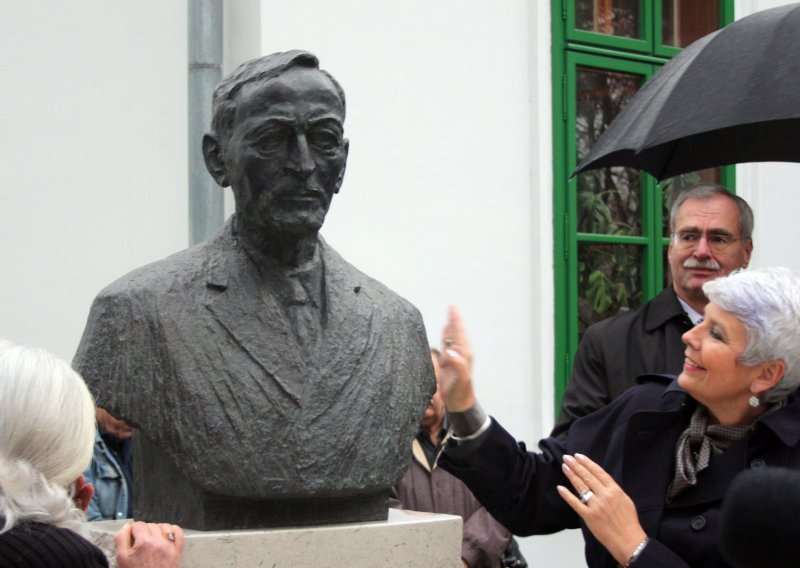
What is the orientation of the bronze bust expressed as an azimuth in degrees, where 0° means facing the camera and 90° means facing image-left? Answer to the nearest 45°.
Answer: approximately 315°

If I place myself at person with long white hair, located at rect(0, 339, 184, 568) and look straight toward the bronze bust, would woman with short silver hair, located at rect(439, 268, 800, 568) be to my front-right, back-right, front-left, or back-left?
front-right

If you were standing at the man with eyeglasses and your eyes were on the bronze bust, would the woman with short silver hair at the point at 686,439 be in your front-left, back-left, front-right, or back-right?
front-left

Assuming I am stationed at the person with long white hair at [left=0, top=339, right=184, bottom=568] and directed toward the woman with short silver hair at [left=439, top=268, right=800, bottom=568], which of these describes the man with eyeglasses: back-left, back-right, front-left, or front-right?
front-left

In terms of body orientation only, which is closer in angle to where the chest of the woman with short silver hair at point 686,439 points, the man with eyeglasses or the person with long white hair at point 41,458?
the person with long white hair

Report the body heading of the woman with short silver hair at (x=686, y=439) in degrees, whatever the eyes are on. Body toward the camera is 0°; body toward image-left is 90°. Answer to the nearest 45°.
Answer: approximately 45°

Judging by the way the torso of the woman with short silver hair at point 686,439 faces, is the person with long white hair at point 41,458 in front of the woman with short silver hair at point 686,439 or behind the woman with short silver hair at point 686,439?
in front

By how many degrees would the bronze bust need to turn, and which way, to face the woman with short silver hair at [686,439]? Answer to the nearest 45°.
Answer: approximately 45° to its left

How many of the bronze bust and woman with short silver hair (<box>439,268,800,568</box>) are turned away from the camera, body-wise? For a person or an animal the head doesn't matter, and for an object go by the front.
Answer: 0

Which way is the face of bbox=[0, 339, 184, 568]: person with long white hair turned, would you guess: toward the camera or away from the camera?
away from the camera

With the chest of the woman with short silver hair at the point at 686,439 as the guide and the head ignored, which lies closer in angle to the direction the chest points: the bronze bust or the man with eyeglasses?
the bronze bust

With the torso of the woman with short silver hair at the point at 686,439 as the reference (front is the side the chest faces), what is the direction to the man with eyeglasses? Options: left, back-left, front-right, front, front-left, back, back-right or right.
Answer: back-right
